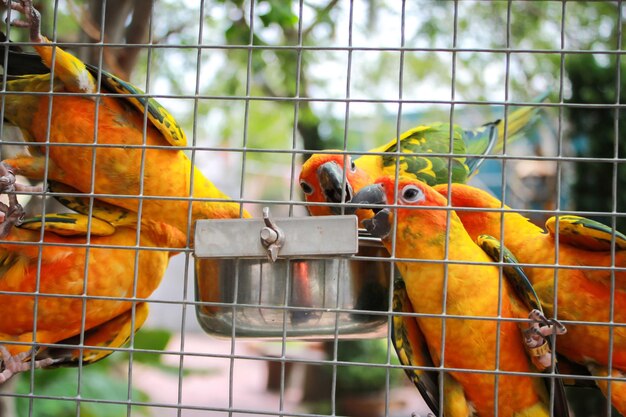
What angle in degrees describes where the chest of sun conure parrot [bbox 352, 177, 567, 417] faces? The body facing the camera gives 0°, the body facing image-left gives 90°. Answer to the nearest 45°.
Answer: approximately 45°

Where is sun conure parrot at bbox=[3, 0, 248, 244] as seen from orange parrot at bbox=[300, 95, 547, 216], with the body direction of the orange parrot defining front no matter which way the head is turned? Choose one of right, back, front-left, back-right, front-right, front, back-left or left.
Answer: front

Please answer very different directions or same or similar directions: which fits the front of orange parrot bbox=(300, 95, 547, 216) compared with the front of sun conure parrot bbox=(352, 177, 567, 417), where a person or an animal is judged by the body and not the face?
same or similar directions

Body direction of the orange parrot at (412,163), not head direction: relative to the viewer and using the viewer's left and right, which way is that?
facing the viewer and to the left of the viewer

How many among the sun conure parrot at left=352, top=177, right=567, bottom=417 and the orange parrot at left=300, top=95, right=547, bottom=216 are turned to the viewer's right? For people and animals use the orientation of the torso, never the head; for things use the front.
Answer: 0

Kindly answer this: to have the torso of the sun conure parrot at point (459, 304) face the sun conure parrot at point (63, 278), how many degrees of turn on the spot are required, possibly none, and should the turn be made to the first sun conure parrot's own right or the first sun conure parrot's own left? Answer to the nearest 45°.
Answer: approximately 45° to the first sun conure parrot's own right

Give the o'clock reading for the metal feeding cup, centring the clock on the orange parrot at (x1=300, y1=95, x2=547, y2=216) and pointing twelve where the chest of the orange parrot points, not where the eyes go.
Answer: The metal feeding cup is roughly at 11 o'clock from the orange parrot.

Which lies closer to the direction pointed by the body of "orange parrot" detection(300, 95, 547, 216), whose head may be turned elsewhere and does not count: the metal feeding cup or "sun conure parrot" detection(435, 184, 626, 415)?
the metal feeding cup

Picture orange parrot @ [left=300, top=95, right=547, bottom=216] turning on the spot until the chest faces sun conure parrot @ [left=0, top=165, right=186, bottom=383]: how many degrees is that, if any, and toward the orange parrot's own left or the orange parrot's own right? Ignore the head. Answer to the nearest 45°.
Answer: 0° — it already faces it
